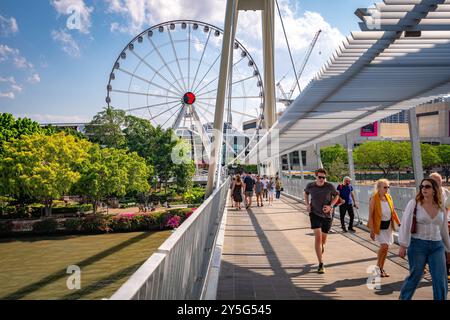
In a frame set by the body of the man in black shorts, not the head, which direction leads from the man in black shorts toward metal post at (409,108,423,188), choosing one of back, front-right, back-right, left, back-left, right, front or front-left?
back-left

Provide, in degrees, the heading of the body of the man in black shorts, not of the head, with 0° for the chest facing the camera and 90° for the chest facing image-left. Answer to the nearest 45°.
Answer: approximately 0°

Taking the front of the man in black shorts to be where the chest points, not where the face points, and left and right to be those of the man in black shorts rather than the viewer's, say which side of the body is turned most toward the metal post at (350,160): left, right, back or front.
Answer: back

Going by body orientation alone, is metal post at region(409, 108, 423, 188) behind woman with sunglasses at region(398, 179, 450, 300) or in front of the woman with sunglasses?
behind

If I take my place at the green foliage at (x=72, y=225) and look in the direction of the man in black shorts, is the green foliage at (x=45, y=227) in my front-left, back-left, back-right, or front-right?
back-right

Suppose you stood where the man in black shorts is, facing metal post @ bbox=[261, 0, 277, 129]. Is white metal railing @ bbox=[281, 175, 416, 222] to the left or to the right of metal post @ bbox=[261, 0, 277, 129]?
right

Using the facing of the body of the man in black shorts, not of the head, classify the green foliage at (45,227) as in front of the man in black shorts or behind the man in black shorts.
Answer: behind

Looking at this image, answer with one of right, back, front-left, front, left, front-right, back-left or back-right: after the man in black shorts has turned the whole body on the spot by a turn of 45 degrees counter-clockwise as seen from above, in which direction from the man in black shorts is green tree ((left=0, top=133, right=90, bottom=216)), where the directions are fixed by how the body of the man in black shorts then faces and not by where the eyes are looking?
back

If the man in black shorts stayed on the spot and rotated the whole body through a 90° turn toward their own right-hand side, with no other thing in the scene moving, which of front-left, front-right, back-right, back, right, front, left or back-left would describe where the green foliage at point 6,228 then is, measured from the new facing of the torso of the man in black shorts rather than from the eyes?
front-right

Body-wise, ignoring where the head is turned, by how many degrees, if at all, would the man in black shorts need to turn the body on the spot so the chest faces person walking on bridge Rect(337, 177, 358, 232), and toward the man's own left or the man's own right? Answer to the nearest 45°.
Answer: approximately 180°

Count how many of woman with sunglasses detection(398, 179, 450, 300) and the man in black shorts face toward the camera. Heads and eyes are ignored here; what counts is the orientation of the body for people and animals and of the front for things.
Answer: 2

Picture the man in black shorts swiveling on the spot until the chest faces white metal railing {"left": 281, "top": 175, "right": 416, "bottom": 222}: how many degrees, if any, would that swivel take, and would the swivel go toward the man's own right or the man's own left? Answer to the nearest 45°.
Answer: approximately 135° to the man's own left

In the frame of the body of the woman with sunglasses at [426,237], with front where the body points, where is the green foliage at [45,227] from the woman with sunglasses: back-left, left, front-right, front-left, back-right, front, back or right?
back-right
